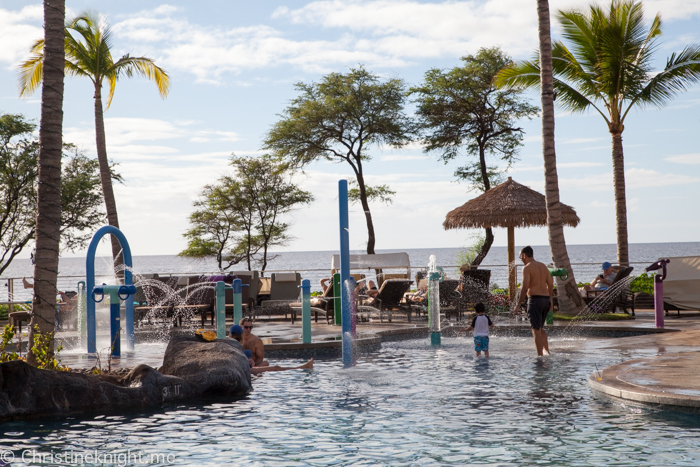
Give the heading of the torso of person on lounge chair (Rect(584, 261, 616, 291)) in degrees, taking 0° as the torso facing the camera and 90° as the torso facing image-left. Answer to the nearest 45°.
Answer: approximately 90°

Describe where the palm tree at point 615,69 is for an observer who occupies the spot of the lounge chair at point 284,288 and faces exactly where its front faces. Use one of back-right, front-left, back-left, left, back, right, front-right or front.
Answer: back-left

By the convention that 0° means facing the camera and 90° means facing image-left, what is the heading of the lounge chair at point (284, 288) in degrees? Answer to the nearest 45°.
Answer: approximately 45°

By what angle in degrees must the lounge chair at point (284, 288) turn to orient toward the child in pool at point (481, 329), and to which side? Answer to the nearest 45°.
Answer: approximately 45° to its left
